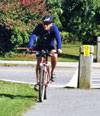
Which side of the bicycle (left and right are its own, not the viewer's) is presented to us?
front

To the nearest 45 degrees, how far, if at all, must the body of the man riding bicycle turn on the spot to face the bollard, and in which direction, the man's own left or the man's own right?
approximately 135° to the man's own left

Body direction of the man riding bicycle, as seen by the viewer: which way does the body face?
toward the camera
